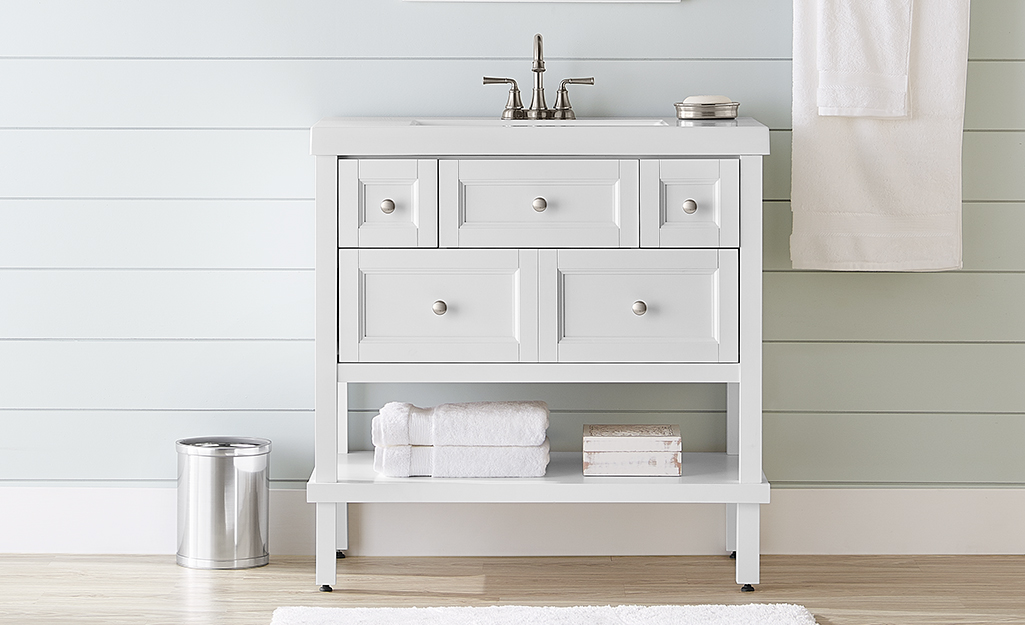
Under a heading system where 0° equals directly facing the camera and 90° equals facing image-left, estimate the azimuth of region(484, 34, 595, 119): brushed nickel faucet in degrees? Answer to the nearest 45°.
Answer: approximately 0°

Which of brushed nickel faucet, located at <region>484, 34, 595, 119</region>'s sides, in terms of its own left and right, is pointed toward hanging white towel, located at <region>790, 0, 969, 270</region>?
left

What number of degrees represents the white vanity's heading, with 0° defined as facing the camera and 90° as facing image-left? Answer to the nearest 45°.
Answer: approximately 0°
